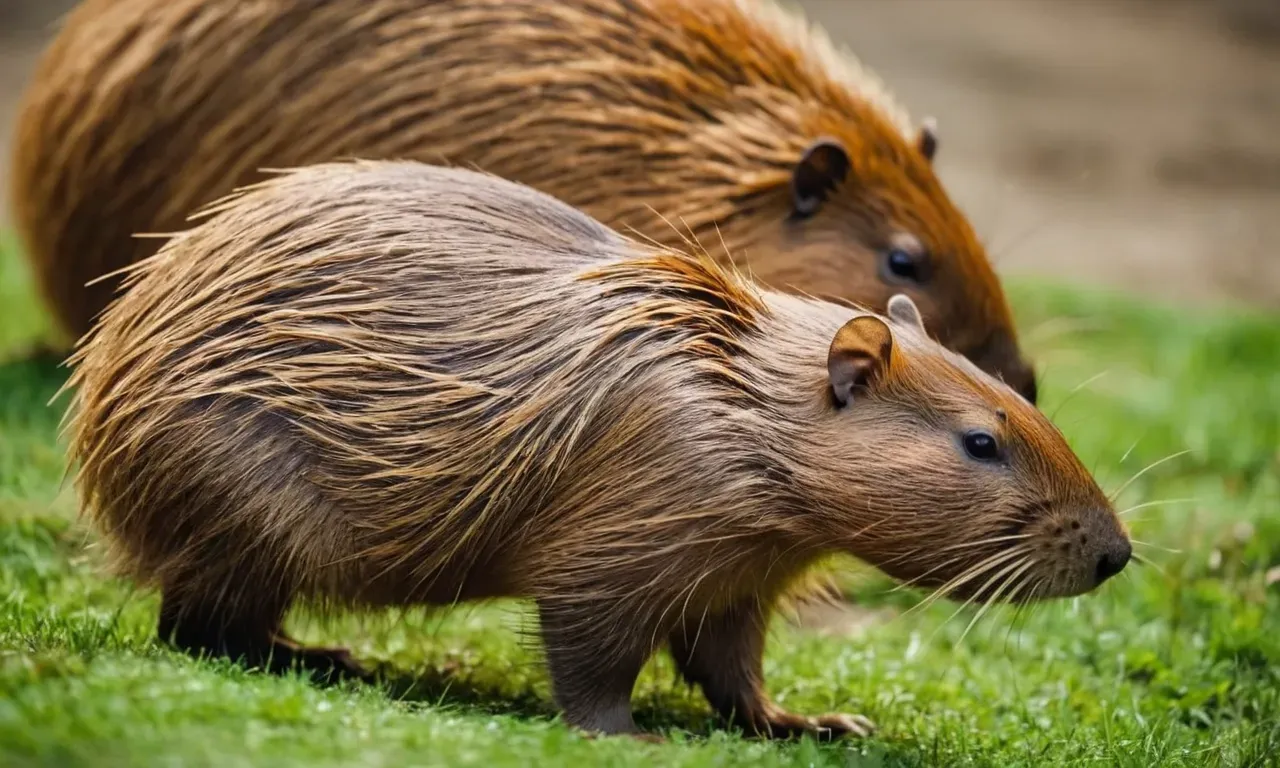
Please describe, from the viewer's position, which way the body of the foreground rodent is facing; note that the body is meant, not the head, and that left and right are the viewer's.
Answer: facing to the right of the viewer

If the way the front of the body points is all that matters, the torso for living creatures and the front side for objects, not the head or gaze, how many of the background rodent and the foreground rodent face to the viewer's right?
2

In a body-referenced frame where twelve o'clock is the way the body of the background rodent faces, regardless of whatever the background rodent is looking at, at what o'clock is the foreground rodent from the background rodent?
The foreground rodent is roughly at 3 o'clock from the background rodent.

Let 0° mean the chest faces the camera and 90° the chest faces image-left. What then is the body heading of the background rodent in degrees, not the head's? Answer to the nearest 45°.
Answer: approximately 270°

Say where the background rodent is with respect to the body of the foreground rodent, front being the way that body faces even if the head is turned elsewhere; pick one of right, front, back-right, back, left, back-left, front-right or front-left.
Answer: left
